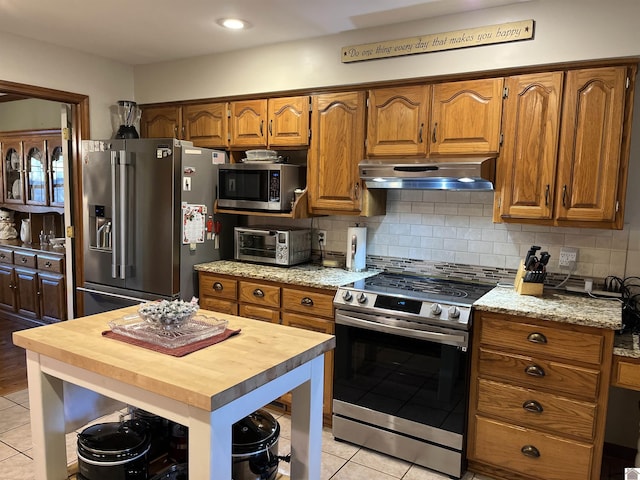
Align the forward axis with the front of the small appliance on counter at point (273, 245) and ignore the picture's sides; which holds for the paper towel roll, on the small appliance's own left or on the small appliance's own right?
on the small appliance's own left

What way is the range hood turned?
toward the camera

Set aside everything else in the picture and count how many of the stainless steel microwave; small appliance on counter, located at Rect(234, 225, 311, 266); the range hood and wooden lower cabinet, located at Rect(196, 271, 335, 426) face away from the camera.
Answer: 0

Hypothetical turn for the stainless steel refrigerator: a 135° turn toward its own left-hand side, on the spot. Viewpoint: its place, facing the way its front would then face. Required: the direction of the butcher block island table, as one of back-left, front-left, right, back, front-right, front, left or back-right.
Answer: right

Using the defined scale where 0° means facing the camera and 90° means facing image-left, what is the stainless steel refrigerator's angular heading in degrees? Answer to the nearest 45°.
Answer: approximately 45°

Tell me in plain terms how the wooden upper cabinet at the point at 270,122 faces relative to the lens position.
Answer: facing the viewer and to the left of the viewer

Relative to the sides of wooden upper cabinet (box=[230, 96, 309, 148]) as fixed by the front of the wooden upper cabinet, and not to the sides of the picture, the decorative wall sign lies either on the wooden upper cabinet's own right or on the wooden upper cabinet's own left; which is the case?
on the wooden upper cabinet's own left

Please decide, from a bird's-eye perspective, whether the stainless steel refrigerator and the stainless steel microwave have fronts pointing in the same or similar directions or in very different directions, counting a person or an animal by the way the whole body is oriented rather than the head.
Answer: same or similar directions

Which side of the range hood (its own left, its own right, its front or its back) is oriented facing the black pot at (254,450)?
front

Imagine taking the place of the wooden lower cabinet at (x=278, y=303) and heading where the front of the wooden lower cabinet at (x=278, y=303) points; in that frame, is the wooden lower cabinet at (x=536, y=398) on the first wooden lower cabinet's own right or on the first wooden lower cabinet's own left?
on the first wooden lower cabinet's own left

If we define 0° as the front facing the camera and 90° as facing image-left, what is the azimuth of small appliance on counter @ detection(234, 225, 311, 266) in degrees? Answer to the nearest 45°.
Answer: approximately 45°

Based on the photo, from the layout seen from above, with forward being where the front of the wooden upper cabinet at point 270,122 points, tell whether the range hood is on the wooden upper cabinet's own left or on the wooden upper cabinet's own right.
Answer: on the wooden upper cabinet's own left

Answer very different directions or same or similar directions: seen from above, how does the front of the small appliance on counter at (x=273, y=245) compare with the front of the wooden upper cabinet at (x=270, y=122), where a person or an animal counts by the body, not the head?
same or similar directions

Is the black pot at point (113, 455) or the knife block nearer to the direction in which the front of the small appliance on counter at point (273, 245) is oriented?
the black pot

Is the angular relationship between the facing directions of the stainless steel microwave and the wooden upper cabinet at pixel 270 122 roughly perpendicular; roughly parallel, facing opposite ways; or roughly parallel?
roughly parallel

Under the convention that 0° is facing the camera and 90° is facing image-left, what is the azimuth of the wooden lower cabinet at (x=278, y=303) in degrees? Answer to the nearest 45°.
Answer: approximately 45°
